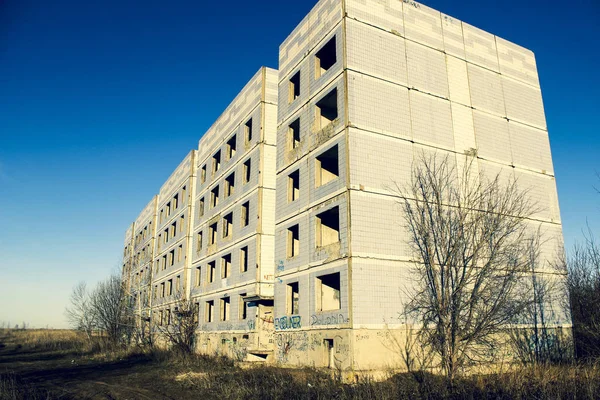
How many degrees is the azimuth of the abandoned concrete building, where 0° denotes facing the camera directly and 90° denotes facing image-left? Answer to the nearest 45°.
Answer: approximately 45°

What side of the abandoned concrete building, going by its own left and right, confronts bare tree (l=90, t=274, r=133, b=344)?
right
